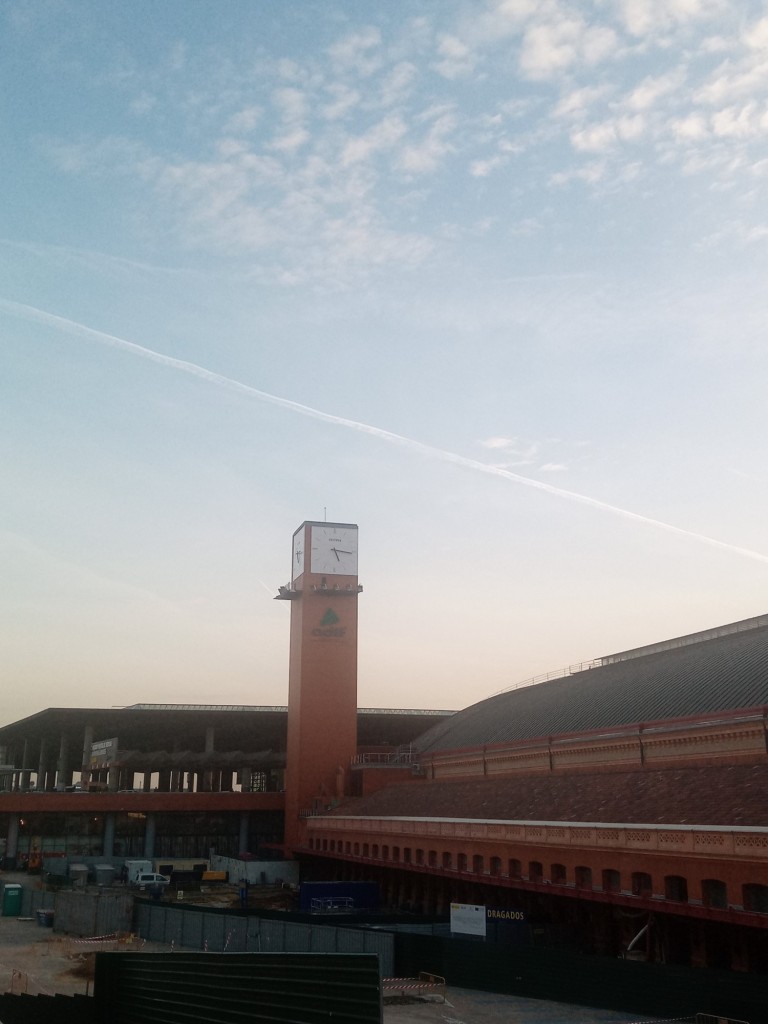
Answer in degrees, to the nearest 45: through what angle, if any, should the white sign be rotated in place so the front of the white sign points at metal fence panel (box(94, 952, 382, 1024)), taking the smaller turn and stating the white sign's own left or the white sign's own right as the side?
0° — it already faces it

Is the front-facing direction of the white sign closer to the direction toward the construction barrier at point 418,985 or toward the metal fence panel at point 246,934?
the construction barrier

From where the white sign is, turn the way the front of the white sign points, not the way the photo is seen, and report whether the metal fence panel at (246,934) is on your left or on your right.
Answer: on your right

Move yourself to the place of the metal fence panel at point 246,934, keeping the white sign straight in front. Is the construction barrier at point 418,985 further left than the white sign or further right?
right

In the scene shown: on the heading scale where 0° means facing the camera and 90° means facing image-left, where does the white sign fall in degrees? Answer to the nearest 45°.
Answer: approximately 0°

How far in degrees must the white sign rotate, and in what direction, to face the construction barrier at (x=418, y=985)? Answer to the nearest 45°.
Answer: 0° — it already faces it

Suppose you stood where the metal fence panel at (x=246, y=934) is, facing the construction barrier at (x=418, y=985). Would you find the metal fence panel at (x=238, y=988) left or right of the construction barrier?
right
